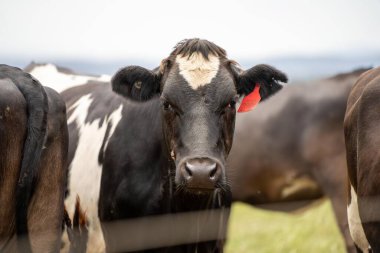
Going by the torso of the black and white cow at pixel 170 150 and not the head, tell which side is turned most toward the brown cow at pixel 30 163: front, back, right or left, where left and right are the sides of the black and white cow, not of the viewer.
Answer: right

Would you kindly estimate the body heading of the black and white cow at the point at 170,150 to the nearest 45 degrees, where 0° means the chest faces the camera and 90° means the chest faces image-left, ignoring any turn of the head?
approximately 315°

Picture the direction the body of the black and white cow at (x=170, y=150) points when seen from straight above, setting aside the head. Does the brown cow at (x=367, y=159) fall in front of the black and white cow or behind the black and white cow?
in front

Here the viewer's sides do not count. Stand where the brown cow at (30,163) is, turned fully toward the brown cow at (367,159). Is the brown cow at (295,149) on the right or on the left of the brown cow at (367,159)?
left
